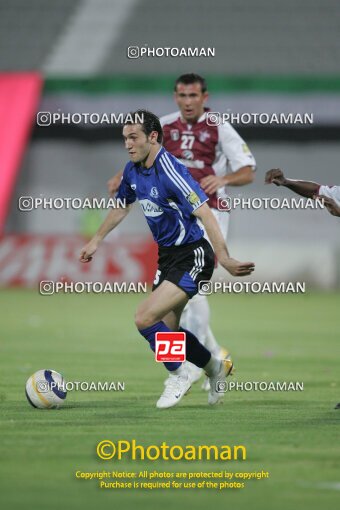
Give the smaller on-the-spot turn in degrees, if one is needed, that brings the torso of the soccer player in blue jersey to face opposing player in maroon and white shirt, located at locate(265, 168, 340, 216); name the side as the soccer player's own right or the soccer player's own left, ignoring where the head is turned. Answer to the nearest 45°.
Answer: approximately 135° to the soccer player's own left

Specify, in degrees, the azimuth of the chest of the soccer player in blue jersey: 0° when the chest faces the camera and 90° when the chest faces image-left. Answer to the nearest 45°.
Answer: approximately 45°
